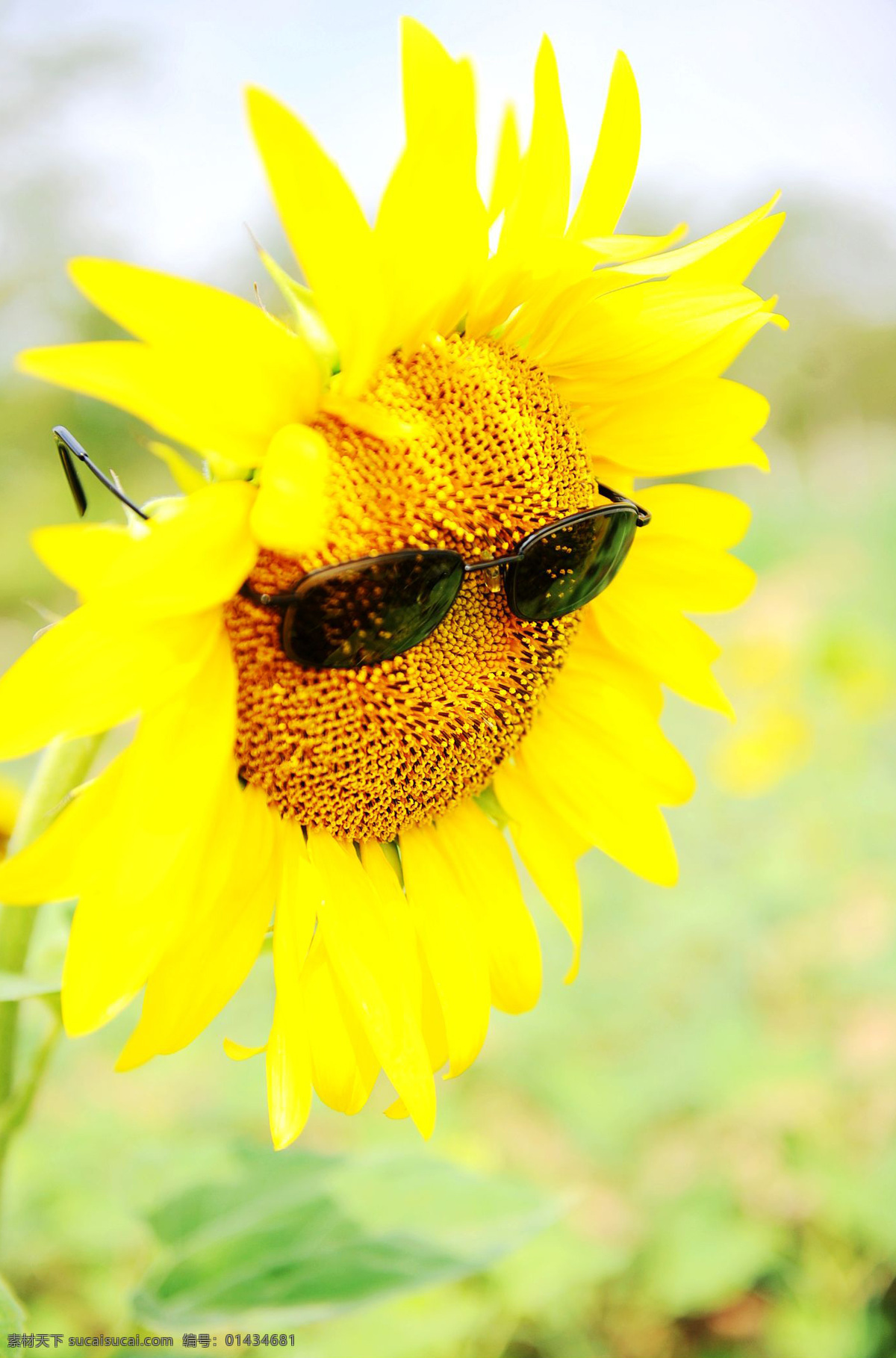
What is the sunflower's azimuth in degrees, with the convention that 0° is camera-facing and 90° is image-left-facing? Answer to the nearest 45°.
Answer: approximately 315°
